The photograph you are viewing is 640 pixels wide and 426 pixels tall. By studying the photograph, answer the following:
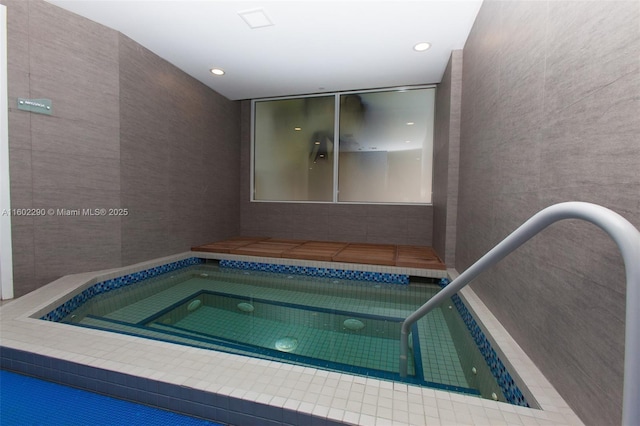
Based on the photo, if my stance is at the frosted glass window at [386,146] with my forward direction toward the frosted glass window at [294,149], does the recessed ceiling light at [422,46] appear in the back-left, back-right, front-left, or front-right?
back-left

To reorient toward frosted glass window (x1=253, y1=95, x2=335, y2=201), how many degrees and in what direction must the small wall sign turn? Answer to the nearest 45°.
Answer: approximately 45° to its left

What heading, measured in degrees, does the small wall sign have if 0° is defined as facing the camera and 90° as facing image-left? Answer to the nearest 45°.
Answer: approximately 315°

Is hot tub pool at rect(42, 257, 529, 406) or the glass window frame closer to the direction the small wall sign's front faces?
the hot tub pool

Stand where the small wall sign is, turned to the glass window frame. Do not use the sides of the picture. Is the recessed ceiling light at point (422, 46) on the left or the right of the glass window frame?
right

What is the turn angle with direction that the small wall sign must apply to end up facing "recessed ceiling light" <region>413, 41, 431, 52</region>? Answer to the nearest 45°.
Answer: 0° — it already faces it

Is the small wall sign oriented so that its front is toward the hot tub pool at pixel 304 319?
yes

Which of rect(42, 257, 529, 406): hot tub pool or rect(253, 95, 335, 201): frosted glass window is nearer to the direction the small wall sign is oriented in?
the hot tub pool

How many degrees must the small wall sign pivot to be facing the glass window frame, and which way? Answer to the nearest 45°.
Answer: approximately 45° to its left
